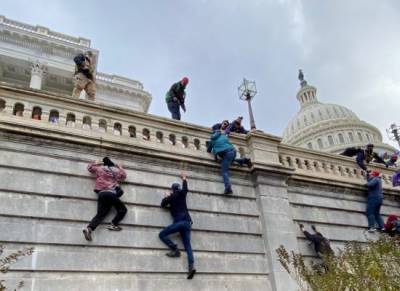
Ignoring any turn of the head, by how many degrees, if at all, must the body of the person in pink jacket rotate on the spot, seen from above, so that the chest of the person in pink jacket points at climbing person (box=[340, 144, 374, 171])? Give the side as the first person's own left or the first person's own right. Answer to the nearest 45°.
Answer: approximately 90° to the first person's own right

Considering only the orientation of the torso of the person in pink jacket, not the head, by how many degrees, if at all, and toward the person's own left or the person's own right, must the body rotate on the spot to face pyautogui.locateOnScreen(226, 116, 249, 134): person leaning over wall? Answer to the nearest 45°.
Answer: approximately 45° to the person's own right

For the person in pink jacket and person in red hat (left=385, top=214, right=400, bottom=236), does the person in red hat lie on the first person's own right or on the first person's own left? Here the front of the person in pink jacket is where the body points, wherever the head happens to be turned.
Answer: on the first person's own right

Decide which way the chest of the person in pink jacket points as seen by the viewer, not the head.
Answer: away from the camera

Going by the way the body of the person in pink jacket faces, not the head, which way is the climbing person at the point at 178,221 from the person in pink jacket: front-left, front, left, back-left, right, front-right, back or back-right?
right

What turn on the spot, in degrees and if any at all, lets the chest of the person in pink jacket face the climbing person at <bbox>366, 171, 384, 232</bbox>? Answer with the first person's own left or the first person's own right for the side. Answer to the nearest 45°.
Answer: approximately 90° to the first person's own right

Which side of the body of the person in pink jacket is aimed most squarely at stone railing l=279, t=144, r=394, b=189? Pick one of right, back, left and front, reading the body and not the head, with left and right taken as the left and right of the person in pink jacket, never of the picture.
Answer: right

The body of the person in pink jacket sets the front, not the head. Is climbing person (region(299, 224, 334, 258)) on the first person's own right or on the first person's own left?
on the first person's own right
